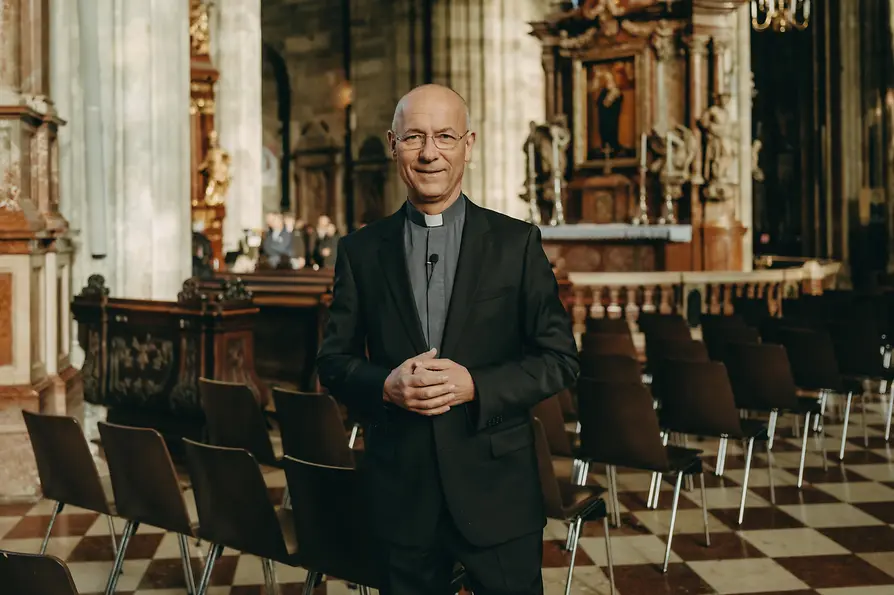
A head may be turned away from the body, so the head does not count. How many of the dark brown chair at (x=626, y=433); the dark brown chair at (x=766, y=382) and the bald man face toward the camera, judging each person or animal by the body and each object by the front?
1

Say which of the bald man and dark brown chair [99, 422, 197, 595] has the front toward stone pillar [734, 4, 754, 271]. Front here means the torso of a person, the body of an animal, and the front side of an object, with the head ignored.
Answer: the dark brown chair

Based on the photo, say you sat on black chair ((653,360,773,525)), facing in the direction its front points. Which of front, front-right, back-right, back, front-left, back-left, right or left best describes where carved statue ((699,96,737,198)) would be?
front-left

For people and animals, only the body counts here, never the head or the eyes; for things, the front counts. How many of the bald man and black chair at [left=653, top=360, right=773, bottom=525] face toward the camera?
1

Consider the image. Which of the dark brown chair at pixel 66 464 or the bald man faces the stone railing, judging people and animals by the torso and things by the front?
the dark brown chair

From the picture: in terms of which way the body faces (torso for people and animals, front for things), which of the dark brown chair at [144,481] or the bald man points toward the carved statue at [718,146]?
the dark brown chair

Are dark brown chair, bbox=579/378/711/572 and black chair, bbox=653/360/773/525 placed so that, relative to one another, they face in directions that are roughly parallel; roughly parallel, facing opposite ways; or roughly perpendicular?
roughly parallel

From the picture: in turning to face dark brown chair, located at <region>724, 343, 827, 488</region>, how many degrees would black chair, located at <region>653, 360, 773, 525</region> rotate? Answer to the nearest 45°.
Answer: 0° — it already faces it

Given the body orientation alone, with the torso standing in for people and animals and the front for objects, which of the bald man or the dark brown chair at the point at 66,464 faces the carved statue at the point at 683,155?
the dark brown chair

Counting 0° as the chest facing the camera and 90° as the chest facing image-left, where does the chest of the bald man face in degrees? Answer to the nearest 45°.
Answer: approximately 0°

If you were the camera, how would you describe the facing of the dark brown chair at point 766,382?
facing away from the viewer and to the right of the viewer

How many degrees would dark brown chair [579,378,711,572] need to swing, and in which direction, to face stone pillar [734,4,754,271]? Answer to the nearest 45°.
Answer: approximately 45° to its left

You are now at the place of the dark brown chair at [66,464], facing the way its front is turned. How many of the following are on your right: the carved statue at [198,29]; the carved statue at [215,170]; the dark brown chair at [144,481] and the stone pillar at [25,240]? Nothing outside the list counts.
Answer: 1

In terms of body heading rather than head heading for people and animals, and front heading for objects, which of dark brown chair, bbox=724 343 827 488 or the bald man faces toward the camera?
the bald man

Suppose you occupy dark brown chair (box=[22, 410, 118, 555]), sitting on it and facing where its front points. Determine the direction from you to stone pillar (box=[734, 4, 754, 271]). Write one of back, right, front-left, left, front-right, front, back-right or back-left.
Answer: front

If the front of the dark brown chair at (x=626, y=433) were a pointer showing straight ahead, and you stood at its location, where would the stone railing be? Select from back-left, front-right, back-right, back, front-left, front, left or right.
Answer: front-left

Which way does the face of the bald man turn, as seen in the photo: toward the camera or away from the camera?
toward the camera

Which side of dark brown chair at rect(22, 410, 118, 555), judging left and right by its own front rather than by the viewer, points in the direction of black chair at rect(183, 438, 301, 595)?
right

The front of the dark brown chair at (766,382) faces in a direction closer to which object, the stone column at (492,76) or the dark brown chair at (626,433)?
the stone column
